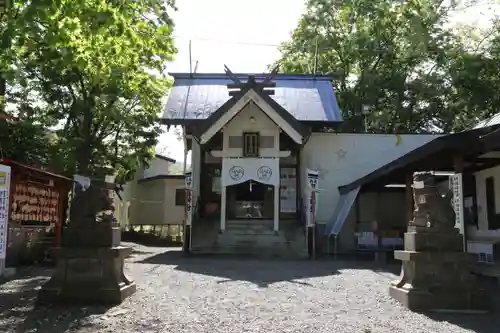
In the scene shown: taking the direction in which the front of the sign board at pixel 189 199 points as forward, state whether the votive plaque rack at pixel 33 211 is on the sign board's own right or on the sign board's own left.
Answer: on the sign board's own right

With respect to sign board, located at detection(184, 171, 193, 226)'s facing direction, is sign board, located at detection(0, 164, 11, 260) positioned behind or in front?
in front

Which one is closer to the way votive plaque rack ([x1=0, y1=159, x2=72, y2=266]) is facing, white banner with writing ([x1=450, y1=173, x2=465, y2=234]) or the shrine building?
the white banner with writing

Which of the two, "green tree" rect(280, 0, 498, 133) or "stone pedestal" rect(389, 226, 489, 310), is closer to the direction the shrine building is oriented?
the stone pedestal

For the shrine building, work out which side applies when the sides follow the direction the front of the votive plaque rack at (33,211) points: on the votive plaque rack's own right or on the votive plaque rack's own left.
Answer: on the votive plaque rack's own left

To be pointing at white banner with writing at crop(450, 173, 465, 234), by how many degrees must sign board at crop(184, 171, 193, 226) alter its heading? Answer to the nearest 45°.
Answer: approximately 45° to its left

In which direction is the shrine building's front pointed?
toward the camera

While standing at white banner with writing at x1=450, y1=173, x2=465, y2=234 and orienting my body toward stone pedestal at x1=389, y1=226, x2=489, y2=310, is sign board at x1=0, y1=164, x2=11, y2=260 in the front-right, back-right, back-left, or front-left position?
front-right

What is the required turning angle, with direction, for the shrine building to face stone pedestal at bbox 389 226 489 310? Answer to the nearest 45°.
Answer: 0° — it already faces it

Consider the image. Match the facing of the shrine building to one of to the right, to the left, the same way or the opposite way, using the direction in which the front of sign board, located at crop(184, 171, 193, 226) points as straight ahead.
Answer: the same way

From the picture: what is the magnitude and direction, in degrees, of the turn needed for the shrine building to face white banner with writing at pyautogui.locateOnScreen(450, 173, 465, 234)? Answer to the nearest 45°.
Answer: approximately 45° to its left

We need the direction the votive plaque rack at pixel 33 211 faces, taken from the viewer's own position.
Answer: facing the viewer and to the right of the viewer

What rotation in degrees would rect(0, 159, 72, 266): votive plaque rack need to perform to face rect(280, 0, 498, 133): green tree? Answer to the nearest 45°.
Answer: approximately 90° to its left

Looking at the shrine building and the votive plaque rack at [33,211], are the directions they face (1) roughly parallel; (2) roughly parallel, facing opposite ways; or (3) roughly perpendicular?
roughly perpendicular

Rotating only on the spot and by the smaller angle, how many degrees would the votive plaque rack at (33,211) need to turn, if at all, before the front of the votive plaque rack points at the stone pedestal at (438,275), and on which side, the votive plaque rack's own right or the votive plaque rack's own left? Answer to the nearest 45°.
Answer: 0° — it already faces it

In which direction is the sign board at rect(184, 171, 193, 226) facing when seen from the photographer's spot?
facing the viewer

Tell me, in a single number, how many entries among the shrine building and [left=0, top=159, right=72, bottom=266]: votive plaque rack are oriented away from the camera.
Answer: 0

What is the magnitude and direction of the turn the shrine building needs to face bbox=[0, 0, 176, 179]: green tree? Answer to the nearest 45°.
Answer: approximately 90° to its right
